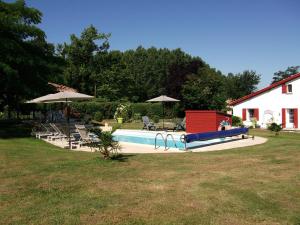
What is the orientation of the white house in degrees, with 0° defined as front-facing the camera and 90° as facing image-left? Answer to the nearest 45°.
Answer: approximately 0°

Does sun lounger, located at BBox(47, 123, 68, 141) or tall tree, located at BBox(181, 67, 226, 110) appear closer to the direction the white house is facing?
the sun lounger

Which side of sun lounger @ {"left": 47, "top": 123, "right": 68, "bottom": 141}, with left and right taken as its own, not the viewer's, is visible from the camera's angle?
right

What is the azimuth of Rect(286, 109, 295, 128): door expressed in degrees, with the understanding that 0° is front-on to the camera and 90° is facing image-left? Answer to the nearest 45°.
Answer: approximately 0°

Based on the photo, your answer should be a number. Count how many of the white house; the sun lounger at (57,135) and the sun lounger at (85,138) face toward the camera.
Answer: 1

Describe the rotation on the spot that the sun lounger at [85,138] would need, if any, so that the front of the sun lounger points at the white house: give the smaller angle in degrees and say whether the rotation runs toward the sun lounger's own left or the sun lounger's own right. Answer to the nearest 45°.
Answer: approximately 45° to the sun lounger's own left

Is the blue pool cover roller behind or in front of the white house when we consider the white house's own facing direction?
in front

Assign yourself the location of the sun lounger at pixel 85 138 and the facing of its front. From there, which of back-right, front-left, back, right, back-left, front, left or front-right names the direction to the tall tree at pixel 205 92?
front-left

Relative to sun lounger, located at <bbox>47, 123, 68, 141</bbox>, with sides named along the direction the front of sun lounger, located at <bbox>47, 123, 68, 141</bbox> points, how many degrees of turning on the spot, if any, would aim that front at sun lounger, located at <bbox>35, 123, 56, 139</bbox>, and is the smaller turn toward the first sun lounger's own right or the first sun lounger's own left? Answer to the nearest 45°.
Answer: approximately 135° to the first sun lounger's own left

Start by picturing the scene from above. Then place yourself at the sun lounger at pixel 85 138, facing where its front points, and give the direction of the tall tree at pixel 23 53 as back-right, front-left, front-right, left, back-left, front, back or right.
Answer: back-left

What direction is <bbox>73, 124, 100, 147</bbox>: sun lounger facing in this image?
to the viewer's right

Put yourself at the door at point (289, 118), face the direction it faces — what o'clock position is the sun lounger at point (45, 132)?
The sun lounger is roughly at 1 o'clock from the door.
